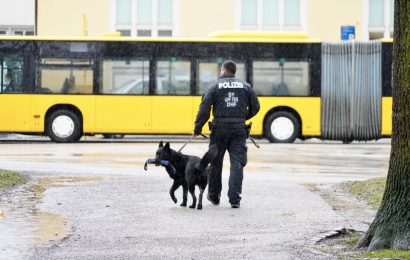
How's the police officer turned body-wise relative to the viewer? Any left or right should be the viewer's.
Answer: facing away from the viewer

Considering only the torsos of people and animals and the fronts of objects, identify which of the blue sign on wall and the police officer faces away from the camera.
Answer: the police officer

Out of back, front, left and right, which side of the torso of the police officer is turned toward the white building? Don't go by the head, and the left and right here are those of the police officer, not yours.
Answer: front

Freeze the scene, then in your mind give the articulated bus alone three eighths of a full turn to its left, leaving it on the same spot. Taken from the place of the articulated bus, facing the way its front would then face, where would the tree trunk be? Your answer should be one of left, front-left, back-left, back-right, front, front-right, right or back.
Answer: front-right

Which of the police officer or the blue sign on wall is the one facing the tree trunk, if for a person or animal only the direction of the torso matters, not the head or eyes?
the blue sign on wall

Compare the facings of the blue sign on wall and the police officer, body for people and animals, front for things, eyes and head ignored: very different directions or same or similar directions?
very different directions

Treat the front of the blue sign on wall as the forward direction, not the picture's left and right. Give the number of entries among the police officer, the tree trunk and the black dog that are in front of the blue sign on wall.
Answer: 3

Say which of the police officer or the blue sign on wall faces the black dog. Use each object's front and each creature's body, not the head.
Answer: the blue sign on wall

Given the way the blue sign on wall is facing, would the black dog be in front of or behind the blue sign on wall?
in front

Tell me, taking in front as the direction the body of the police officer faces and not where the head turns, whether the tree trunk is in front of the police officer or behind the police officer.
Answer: behind

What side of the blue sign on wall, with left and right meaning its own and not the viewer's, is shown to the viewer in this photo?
front

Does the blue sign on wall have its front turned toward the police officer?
yes

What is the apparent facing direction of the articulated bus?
to the viewer's left

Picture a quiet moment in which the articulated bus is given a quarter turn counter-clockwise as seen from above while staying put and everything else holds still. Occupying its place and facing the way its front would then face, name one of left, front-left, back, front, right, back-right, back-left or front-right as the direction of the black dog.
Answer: front

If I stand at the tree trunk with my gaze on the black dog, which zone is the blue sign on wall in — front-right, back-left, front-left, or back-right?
front-right
